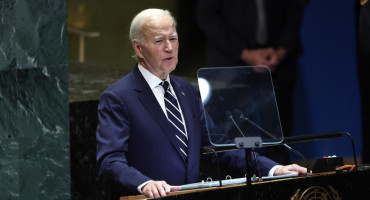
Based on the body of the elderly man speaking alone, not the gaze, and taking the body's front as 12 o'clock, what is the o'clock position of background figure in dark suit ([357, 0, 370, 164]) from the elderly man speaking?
The background figure in dark suit is roughly at 9 o'clock from the elderly man speaking.

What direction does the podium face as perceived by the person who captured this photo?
facing the viewer and to the right of the viewer

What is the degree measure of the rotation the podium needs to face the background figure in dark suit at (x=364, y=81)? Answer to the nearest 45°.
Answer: approximately 135° to its left

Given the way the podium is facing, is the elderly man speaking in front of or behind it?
behind

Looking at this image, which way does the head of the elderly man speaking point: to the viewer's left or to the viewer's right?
to the viewer's right
